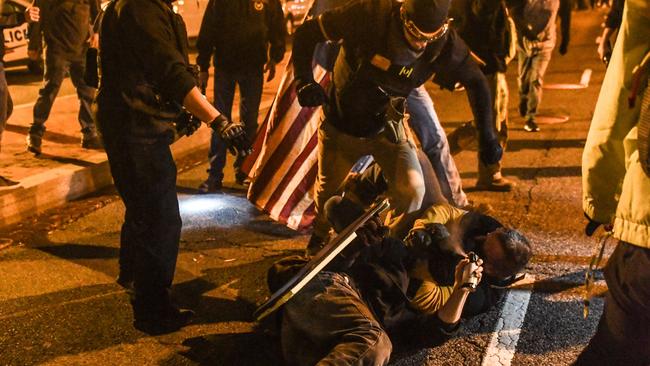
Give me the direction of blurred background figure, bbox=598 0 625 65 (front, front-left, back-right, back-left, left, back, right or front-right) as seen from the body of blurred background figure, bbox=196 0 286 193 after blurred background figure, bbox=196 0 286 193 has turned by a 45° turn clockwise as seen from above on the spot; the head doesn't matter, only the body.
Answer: back-left

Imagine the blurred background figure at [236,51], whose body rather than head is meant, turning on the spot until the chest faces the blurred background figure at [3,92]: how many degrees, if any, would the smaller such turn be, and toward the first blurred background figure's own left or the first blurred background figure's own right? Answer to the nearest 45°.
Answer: approximately 90° to the first blurred background figure's own right

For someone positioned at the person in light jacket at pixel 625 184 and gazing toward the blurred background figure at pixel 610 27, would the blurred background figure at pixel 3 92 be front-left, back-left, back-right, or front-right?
front-left

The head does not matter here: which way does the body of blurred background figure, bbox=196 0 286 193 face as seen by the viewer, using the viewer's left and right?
facing the viewer

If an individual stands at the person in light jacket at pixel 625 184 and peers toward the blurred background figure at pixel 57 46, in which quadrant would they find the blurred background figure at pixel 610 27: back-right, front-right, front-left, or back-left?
front-right
